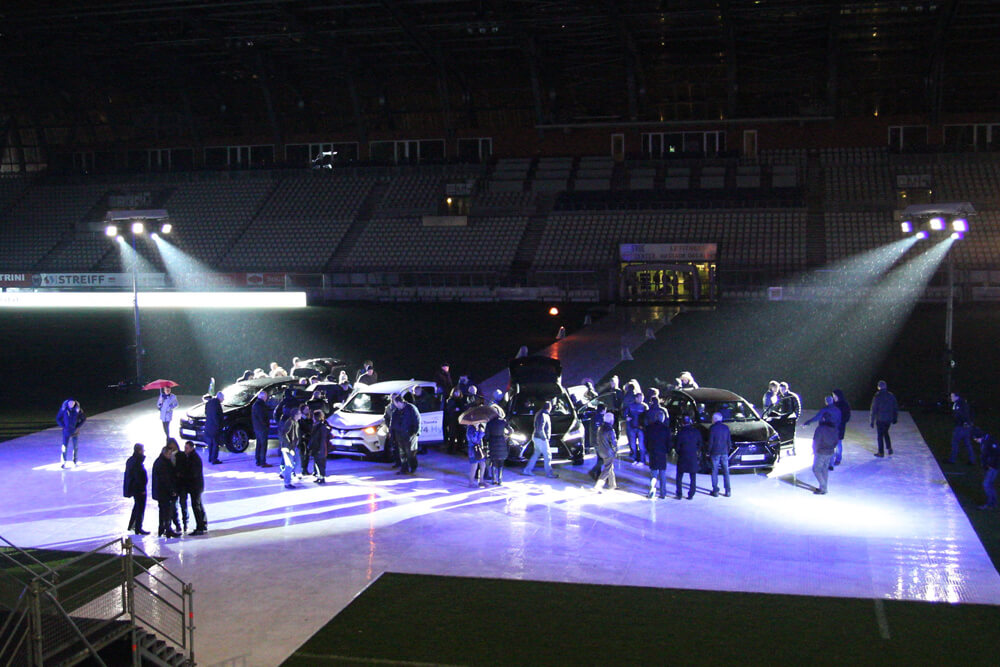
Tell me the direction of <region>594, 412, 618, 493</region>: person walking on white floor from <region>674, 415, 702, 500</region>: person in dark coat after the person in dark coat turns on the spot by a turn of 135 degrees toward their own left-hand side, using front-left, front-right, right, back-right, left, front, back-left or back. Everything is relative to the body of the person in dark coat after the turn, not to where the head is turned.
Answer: front-right

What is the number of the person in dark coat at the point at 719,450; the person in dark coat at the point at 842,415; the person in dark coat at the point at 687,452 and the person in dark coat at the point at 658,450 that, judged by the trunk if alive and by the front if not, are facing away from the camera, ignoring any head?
3

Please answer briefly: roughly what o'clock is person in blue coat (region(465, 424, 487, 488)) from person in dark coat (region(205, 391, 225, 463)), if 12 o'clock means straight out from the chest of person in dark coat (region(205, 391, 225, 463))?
person in blue coat (region(465, 424, 487, 488)) is roughly at 1 o'clock from person in dark coat (region(205, 391, 225, 463)).

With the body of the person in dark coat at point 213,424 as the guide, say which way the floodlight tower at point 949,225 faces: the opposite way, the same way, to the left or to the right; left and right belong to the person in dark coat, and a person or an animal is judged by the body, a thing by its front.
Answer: the opposite way

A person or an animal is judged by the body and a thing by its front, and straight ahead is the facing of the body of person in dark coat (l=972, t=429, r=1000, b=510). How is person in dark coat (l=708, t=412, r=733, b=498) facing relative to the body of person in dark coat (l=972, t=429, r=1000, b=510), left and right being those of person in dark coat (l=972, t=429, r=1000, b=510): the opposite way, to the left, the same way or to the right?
to the right

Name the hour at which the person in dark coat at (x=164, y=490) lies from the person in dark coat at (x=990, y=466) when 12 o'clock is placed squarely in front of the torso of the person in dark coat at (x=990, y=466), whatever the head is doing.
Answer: the person in dark coat at (x=164, y=490) is roughly at 11 o'clock from the person in dark coat at (x=990, y=466).

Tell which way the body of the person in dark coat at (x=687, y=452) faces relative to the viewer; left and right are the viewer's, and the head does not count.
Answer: facing away from the viewer

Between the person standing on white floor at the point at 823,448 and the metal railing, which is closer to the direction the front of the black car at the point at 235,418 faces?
the metal railing

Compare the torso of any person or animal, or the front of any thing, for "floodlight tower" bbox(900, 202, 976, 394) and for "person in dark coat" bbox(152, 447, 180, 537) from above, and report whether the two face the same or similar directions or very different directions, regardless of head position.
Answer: very different directions

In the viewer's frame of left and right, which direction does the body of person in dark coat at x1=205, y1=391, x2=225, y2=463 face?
facing to the right of the viewer

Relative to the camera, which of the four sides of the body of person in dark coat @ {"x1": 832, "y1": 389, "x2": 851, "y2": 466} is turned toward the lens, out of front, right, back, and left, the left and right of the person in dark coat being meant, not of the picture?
left

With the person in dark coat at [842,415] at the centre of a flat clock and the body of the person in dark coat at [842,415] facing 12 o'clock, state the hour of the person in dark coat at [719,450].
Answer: the person in dark coat at [719,450] is roughly at 10 o'clock from the person in dark coat at [842,415].
